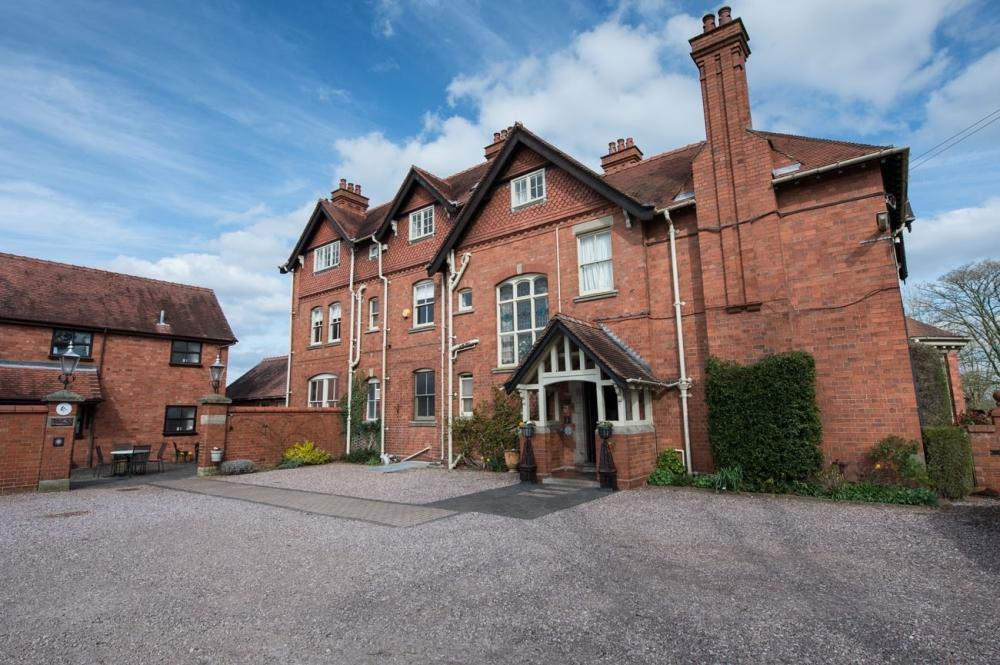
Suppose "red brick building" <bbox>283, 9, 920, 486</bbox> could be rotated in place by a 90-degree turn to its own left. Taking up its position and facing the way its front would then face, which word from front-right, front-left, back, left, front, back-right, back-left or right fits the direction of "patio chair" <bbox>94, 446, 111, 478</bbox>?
back-right

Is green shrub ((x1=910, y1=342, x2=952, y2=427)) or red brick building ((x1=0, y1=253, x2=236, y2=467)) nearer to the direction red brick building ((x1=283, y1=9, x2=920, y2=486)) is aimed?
the red brick building

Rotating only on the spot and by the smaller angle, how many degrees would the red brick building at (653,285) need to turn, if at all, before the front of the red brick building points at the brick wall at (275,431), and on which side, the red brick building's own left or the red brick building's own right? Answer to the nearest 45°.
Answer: approximately 45° to the red brick building's own right

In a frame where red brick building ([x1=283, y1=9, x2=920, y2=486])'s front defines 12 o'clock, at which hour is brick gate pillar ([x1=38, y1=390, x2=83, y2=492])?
The brick gate pillar is roughly at 1 o'clock from the red brick building.

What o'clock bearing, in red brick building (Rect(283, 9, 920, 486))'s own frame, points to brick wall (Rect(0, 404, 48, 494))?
The brick wall is roughly at 1 o'clock from the red brick building.

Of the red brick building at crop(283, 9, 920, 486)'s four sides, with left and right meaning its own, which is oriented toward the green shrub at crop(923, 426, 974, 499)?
left

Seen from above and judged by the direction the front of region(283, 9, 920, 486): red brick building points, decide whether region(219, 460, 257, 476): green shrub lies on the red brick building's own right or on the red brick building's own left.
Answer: on the red brick building's own right

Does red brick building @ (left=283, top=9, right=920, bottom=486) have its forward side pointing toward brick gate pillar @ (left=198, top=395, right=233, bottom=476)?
no

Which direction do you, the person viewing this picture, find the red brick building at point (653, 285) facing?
facing the viewer and to the left of the viewer

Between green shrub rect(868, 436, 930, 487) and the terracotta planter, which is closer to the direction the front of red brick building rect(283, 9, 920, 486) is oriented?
the terracotta planter

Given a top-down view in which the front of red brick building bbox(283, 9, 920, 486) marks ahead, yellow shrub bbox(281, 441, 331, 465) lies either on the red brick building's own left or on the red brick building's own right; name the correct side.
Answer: on the red brick building's own right

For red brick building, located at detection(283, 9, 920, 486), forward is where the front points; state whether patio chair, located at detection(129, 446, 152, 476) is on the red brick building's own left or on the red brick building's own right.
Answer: on the red brick building's own right
